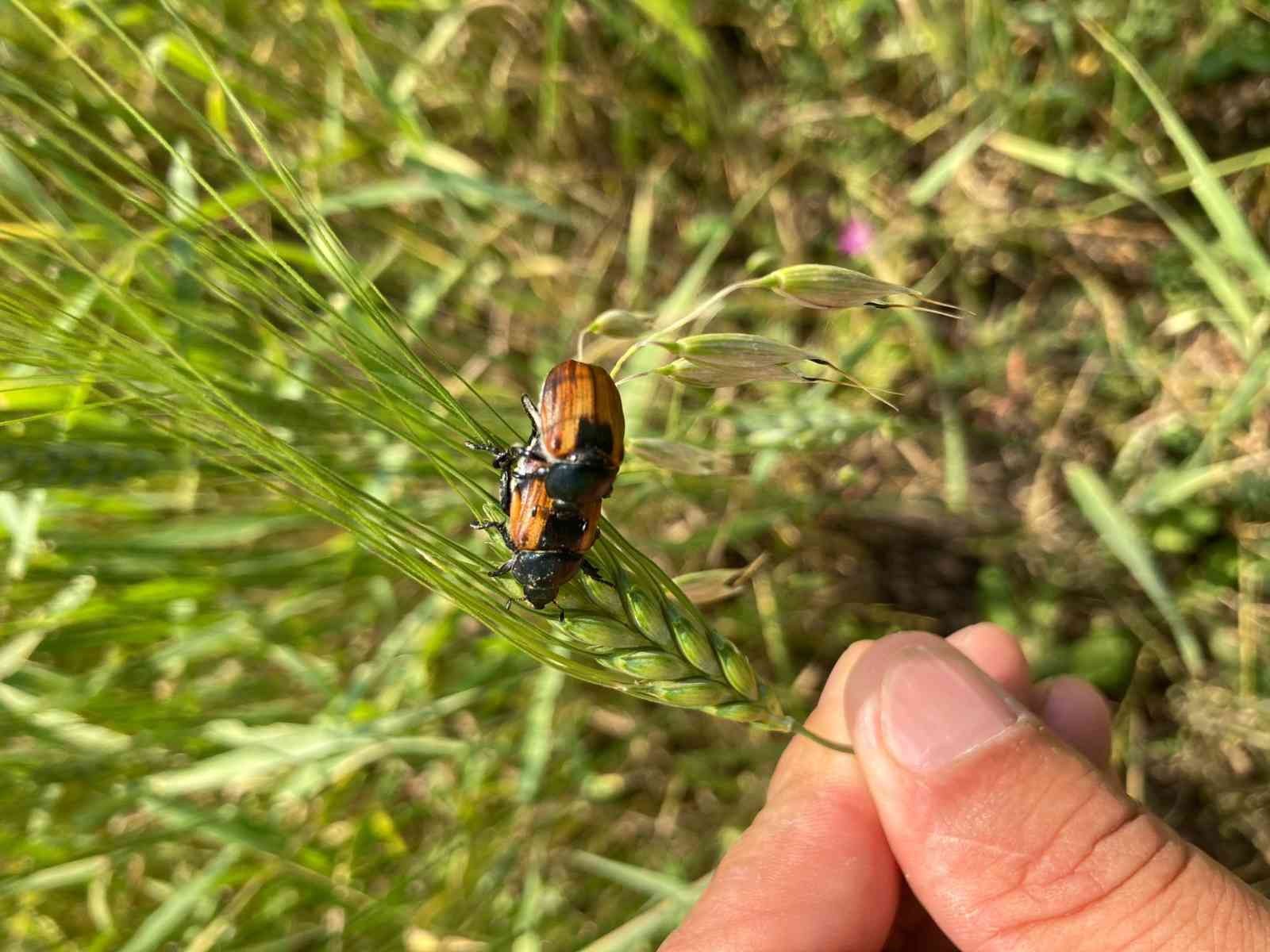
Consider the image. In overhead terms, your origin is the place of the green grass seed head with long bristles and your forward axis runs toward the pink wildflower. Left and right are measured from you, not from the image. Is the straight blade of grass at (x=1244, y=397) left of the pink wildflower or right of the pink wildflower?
right

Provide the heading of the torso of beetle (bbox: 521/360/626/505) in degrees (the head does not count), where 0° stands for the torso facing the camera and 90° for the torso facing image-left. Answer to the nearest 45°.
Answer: approximately 0°

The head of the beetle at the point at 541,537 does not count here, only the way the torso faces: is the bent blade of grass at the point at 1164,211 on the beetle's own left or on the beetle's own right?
on the beetle's own left

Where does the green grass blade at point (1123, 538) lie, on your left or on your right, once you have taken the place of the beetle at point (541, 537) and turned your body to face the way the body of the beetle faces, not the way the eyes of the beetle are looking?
on your left

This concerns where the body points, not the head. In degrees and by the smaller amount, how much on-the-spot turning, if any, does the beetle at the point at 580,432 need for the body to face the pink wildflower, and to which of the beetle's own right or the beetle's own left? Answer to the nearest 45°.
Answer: approximately 135° to the beetle's own left

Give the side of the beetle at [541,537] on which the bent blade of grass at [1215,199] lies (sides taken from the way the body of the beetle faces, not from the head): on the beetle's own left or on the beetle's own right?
on the beetle's own left
